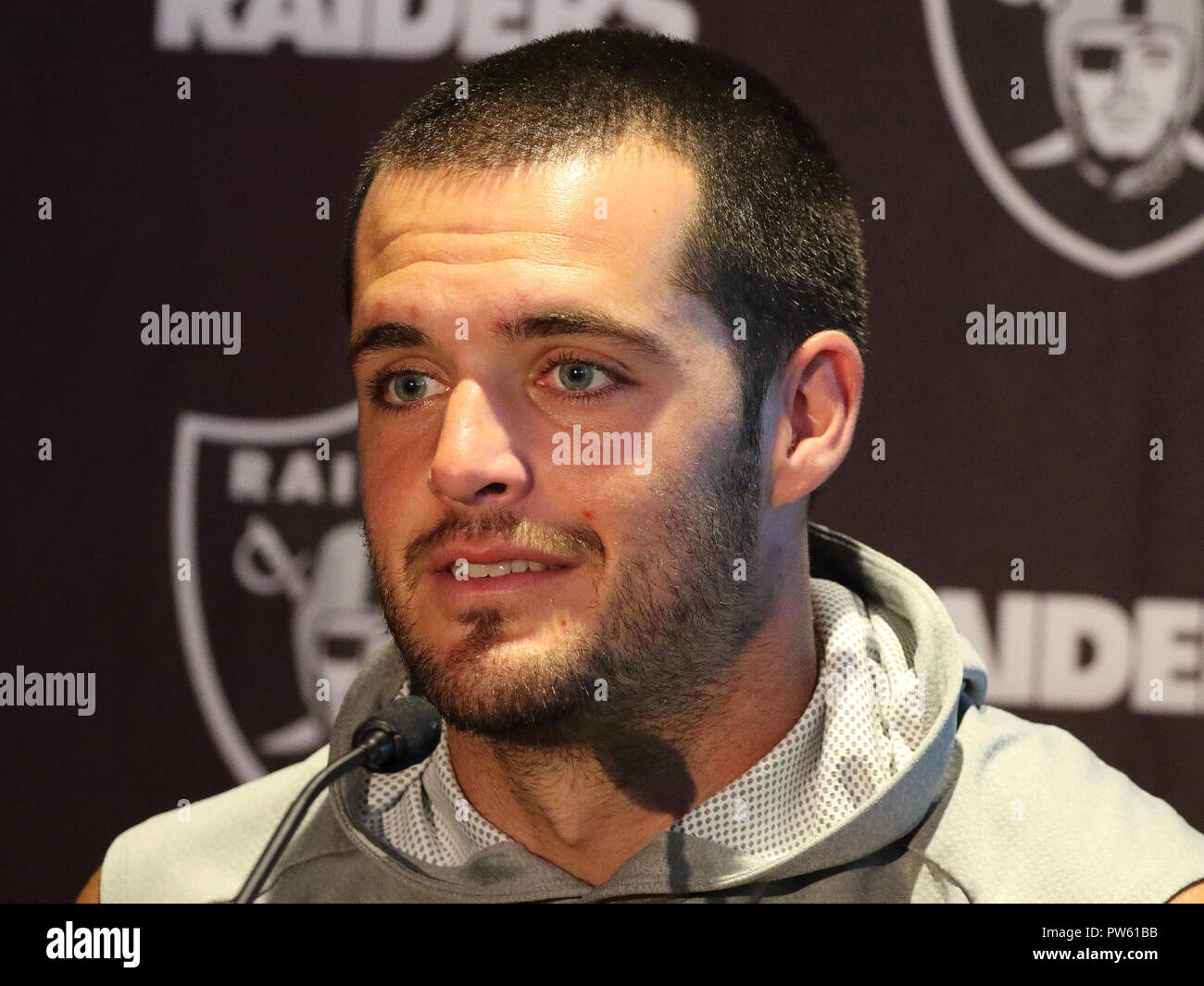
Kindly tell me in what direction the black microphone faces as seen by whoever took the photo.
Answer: facing away from the viewer and to the right of the viewer
